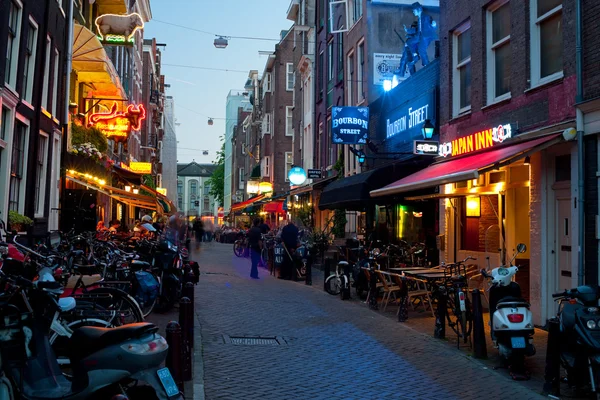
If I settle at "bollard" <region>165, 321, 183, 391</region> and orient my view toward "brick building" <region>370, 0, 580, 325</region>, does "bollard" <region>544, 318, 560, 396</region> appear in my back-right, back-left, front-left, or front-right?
front-right

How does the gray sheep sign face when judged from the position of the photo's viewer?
facing to the right of the viewer

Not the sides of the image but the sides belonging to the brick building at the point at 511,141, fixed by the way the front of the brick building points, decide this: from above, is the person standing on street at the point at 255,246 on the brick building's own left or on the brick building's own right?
on the brick building's own right

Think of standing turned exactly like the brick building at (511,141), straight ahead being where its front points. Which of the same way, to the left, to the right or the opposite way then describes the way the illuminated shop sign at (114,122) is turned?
to the left

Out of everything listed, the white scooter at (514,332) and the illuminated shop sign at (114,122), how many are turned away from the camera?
1

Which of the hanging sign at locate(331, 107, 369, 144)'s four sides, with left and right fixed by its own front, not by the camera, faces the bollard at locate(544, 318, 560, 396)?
front

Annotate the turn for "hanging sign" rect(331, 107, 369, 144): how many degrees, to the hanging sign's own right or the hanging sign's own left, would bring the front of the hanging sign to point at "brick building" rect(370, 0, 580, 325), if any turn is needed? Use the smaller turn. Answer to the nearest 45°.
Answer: approximately 45° to the hanging sign's own left

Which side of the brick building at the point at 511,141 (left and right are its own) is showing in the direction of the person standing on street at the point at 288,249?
right

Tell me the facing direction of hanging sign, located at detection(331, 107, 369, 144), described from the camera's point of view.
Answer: facing the viewer

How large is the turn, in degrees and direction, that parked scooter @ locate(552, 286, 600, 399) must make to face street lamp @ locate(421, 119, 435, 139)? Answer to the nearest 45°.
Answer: approximately 180°

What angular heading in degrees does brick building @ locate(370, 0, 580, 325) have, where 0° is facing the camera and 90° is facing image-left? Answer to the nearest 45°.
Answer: approximately 45°
